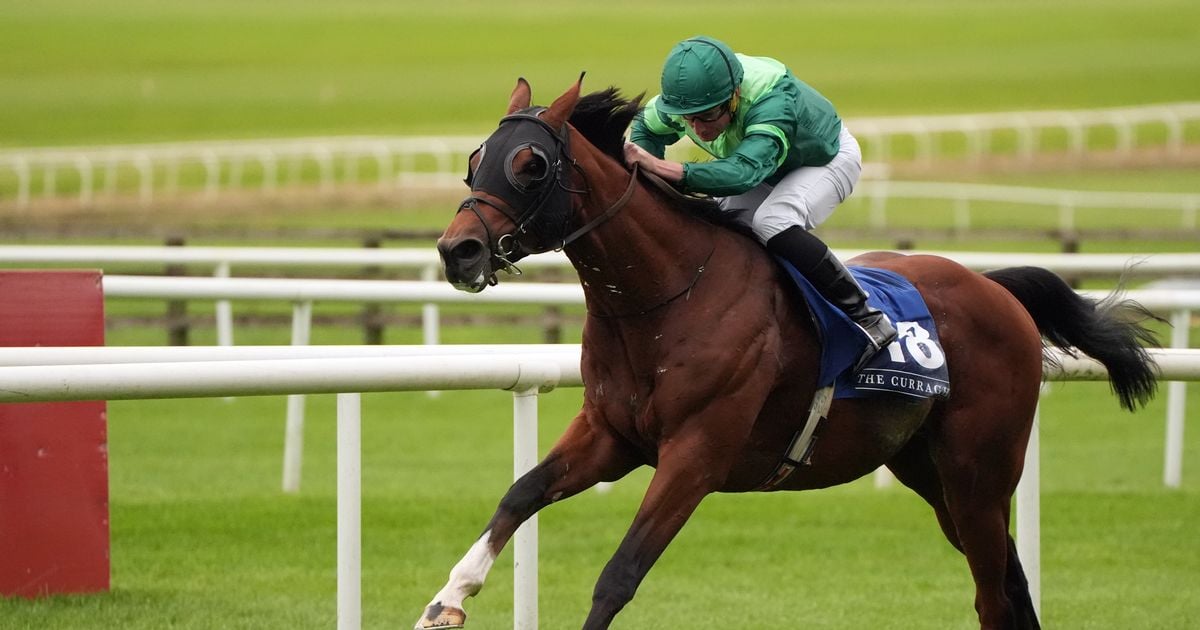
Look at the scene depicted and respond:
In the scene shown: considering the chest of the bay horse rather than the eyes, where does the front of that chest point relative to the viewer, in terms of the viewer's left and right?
facing the viewer and to the left of the viewer

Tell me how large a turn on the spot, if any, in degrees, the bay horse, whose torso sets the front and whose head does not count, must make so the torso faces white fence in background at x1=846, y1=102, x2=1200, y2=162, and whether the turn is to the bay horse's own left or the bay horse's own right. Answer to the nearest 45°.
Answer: approximately 135° to the bay horse's own right

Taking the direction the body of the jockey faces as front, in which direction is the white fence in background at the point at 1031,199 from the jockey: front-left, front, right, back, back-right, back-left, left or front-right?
back-right

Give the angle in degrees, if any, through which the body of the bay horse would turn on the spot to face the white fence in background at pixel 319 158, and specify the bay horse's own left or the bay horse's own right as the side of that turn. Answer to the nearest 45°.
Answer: approximately 135° to the bay horse's own right

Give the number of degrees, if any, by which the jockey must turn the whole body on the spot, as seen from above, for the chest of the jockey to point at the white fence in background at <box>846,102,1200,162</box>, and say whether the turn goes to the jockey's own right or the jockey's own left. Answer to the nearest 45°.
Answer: approximately 135° to the jockey's own right

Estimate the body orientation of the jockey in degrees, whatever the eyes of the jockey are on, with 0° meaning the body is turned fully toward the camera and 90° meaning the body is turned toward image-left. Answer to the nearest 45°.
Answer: approximately 45°
